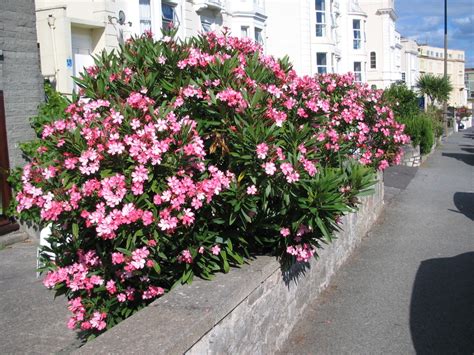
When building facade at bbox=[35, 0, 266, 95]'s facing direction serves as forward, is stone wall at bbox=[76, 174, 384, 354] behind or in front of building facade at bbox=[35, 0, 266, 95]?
in front

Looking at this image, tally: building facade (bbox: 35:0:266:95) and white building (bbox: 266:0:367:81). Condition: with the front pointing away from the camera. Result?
0

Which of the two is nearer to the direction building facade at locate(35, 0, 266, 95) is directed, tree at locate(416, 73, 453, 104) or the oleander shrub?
the oleander shrub

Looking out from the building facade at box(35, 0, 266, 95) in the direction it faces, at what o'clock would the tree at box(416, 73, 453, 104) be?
The tree is roughly at 9 o'clock from the building facade.

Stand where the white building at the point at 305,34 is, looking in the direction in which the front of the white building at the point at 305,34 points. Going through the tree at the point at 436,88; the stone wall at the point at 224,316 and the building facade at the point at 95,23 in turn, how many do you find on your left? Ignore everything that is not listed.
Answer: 1

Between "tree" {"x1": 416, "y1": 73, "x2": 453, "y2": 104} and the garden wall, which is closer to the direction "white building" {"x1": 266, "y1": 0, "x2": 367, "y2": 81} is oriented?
the garden wall

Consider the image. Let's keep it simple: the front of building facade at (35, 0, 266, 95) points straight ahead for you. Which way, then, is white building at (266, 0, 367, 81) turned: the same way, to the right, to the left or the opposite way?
the same way

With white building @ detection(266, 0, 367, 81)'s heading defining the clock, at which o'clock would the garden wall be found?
The garden wall is roughly at 1 o'clock from the white building.

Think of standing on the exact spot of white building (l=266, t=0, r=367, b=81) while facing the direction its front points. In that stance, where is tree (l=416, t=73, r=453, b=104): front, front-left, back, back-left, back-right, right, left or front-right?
left

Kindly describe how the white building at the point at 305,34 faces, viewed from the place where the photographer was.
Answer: facing the viewer and to the right of the viewer

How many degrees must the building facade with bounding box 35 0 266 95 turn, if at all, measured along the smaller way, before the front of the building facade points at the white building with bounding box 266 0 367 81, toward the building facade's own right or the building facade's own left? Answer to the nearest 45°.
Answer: approximately 90° to the building facade's own left

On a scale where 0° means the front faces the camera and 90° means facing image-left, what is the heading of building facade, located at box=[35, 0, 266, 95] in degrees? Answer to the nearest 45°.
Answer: approximately 315°

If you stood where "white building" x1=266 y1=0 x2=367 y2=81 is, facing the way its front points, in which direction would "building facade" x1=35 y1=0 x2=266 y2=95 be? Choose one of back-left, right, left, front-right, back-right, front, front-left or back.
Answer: front-right
